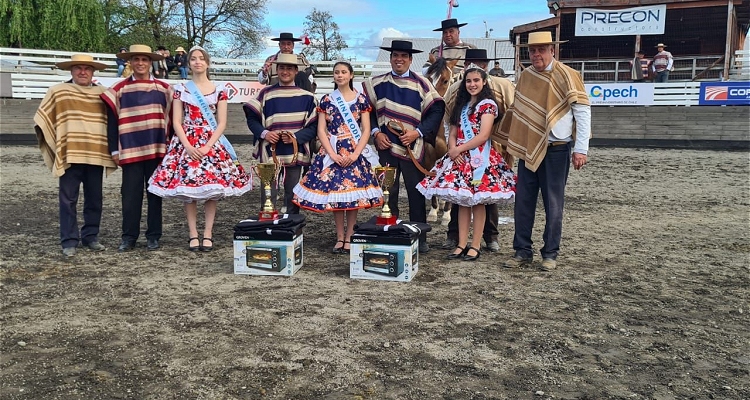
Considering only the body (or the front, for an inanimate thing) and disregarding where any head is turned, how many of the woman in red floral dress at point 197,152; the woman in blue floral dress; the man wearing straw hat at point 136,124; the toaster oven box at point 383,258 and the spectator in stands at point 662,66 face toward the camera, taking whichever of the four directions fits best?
5

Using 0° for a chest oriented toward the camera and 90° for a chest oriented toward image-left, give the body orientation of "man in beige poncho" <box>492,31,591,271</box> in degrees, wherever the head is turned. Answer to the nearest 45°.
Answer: approximately 45°

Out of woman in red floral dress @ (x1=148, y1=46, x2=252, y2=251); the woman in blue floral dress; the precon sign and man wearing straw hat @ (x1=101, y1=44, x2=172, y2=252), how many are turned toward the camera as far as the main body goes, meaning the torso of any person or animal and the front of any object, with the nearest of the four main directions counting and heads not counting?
4

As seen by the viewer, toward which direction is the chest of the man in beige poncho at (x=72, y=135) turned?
toward the camera

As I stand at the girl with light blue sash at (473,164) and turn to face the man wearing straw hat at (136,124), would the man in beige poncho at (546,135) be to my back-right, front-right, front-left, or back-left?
back-left

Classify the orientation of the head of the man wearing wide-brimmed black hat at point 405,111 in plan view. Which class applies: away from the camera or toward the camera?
toward the camera

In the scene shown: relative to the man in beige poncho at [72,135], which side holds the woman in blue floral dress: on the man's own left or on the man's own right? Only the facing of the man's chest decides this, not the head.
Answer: on the man's own left

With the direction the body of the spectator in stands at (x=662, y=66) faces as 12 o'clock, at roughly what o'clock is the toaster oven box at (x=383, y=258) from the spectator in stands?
The toaster oven box is roughly at 12 o'clock from the spectator in stands.

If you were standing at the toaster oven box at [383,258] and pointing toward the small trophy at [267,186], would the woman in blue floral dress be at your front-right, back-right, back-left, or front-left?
front-right

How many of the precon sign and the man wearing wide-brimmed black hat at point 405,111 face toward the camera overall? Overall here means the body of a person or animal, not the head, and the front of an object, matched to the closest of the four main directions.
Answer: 2

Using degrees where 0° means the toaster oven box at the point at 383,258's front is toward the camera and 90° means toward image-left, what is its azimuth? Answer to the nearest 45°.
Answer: approximately 0°

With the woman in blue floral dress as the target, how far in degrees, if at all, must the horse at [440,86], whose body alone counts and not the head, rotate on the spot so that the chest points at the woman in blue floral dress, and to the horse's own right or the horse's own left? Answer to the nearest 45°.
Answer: approximately 45° to the horse's own right

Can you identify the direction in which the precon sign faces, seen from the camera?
facing the viewer

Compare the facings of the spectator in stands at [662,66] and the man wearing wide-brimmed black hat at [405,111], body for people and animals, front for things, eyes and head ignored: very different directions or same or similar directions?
same or similar directions

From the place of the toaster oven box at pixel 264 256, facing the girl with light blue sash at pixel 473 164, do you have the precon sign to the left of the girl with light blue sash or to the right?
left

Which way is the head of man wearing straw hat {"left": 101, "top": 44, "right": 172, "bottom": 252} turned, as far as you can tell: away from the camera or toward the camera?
toward the camera

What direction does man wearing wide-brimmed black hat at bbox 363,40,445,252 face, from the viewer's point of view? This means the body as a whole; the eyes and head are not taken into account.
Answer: toward the camera

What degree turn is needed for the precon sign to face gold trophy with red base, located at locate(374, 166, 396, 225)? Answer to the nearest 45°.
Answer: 0° — it already faces it

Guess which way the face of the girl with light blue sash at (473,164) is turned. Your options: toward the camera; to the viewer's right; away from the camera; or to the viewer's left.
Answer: toward the camera

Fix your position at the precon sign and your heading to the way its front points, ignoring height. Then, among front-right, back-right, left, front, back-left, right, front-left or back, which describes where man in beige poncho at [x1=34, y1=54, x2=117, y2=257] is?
front

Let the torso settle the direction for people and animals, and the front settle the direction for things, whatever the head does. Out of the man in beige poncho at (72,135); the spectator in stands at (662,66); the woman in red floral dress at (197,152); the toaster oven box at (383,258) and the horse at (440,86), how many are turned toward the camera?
5
